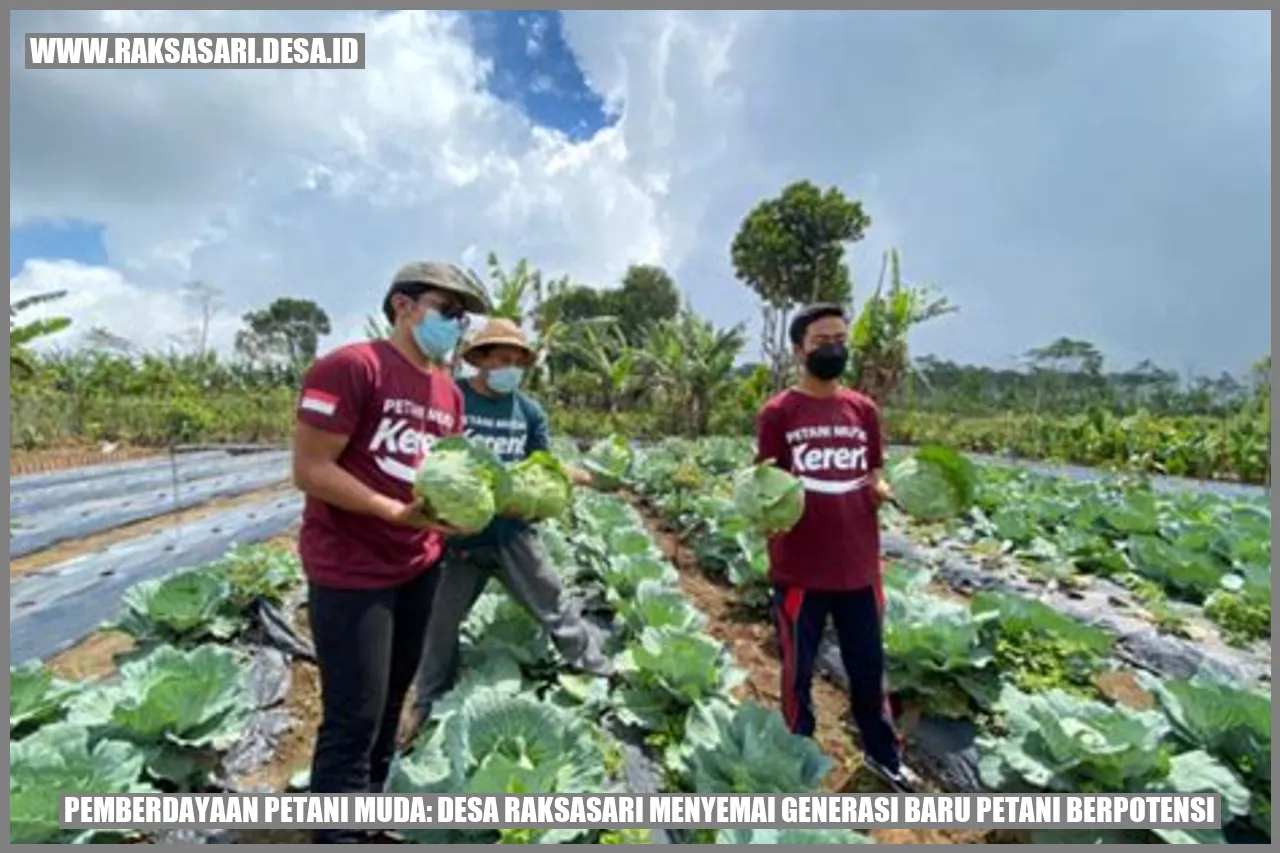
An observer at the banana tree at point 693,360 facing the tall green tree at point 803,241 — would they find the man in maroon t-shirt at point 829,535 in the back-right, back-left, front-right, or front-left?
back-right

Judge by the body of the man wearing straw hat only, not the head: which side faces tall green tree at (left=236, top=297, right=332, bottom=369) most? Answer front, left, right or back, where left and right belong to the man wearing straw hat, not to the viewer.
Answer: back

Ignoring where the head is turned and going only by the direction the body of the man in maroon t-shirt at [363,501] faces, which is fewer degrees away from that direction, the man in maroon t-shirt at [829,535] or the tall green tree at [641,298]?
the man in maroon t-shirt

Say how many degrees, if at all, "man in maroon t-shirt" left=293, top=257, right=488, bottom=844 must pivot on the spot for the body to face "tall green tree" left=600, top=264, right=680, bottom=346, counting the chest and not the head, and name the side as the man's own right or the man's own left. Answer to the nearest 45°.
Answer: approximately 135° to the man's own left

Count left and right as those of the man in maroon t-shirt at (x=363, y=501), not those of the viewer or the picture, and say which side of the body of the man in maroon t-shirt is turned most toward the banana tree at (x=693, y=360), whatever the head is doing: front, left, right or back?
left

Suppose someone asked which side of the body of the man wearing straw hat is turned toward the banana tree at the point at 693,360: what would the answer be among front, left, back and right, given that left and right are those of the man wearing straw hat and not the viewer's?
back

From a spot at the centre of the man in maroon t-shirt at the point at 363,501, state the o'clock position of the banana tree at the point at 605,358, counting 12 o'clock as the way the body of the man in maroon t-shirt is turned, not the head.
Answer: The banana tree is roughly at 8 o'clock from the man in maroon t-shirt.

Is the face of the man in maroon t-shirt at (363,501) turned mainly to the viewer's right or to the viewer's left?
to the viewer's right

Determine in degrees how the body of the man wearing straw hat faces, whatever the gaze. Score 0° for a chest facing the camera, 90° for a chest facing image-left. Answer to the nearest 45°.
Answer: approximately 0°

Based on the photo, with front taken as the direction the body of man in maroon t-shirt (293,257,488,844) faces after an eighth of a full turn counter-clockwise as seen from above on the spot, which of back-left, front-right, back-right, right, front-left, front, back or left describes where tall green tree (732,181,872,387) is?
front-left
